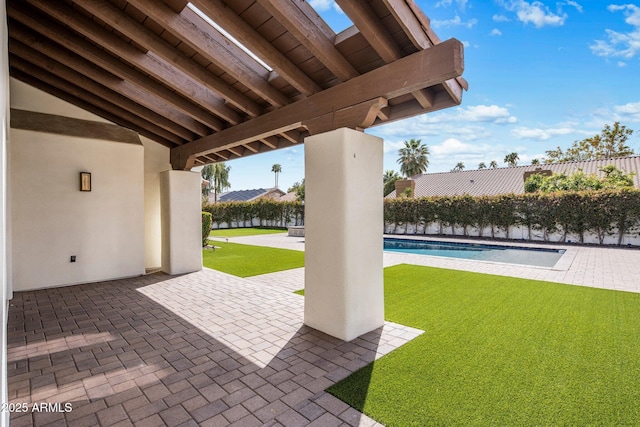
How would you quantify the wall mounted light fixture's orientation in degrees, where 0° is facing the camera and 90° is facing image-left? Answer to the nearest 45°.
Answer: approximately 0°

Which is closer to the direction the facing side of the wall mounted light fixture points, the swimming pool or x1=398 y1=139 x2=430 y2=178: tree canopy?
the swimming pool

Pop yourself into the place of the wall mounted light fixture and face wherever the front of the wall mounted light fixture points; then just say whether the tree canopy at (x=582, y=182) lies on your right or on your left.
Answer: on your left

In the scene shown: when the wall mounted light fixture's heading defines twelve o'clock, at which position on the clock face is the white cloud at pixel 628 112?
The white cloud is roughly at 9 o'clock from the wall mounted light fixture.

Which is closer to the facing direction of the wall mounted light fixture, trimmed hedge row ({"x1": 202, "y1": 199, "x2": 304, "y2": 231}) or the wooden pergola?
the wooden pergola

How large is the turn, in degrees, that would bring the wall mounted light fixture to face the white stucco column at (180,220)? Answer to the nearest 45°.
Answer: approximately 90° to its left

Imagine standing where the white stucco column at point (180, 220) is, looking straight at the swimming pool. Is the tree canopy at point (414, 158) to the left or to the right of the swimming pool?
left

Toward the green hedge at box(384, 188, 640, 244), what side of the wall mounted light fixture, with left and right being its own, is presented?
left

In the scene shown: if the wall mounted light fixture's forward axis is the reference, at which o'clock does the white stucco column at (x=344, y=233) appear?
The white stucco column is roughly at 11 o'clock from the wall mounted light fixture.

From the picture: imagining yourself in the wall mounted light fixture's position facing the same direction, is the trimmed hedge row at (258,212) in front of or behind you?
behind

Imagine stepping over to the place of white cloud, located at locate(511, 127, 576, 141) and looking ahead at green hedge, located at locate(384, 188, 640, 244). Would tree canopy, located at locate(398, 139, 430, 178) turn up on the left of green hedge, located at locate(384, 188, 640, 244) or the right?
right

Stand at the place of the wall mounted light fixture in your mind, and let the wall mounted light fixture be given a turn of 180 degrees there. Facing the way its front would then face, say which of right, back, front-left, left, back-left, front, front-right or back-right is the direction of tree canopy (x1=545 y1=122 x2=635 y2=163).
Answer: right
